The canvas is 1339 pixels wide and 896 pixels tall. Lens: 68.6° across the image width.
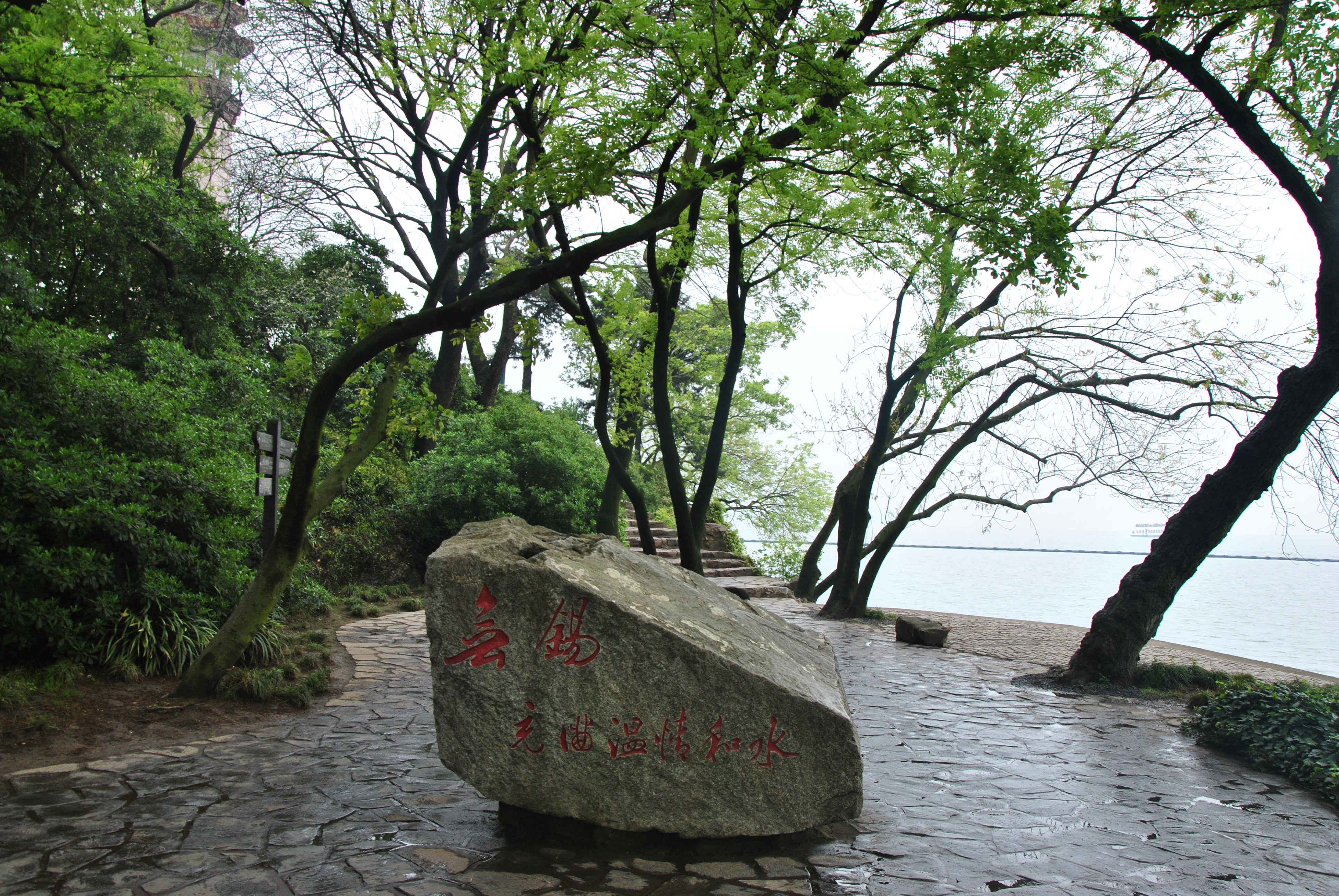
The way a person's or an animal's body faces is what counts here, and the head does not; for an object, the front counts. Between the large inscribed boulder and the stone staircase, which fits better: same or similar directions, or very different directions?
same or similar directions

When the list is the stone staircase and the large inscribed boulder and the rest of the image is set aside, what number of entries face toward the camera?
2

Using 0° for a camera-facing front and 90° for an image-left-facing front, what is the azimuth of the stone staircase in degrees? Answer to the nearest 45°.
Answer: approximately 0°

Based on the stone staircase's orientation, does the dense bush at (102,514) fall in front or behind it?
in front

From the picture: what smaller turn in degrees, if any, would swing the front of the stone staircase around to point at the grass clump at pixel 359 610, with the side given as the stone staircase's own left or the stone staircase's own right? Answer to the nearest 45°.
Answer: approximately 45° to the stone staircase's own right

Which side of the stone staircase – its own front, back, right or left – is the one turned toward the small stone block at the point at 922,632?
front

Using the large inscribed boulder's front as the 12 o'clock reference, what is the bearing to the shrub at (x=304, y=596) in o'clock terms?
The shrub is roughly at 5 o'clock from the large inscribed boulder.

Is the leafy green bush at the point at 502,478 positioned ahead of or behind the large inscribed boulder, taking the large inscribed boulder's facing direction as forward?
behind

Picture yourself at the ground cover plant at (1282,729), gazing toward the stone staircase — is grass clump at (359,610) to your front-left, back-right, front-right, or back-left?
front-left

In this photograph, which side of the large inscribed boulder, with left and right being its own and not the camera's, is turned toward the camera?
front

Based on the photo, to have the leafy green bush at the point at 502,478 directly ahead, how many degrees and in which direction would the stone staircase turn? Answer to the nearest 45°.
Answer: approximately 45° to its right

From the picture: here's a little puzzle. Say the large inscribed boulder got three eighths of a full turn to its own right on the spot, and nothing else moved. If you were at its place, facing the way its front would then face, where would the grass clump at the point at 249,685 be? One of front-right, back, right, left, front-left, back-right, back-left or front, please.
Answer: front

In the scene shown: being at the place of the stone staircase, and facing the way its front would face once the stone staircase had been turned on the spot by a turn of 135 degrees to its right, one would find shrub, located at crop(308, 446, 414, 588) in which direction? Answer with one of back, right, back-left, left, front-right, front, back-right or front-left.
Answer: left

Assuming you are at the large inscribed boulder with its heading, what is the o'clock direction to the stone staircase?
The stone staircase is roughly at 6 o'clock from the large inscribed boulder.
